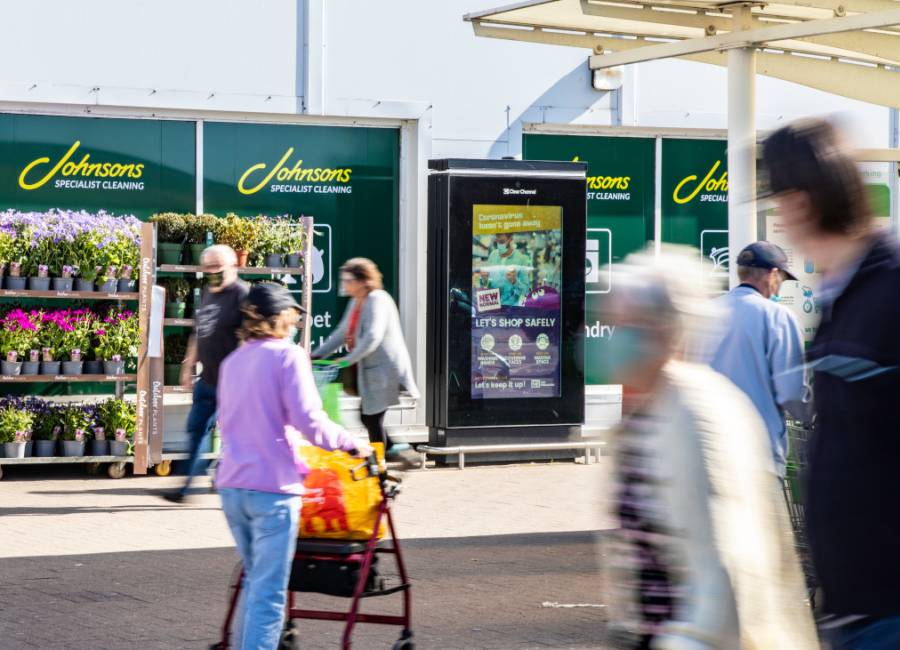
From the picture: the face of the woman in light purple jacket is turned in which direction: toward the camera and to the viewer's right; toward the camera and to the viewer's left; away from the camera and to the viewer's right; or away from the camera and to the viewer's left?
away from the camera and to the viewer's right

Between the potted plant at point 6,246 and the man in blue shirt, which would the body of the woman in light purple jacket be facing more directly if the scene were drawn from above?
the man in blue shirt

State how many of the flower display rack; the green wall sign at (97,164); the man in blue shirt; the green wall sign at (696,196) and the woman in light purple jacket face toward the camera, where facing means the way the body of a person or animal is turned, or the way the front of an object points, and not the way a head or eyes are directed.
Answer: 3

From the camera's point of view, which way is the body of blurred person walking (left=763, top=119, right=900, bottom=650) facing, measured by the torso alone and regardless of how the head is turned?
to the viewer's left

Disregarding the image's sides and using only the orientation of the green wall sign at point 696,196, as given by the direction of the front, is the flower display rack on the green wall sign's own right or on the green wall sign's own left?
on the green wall sign's own right
